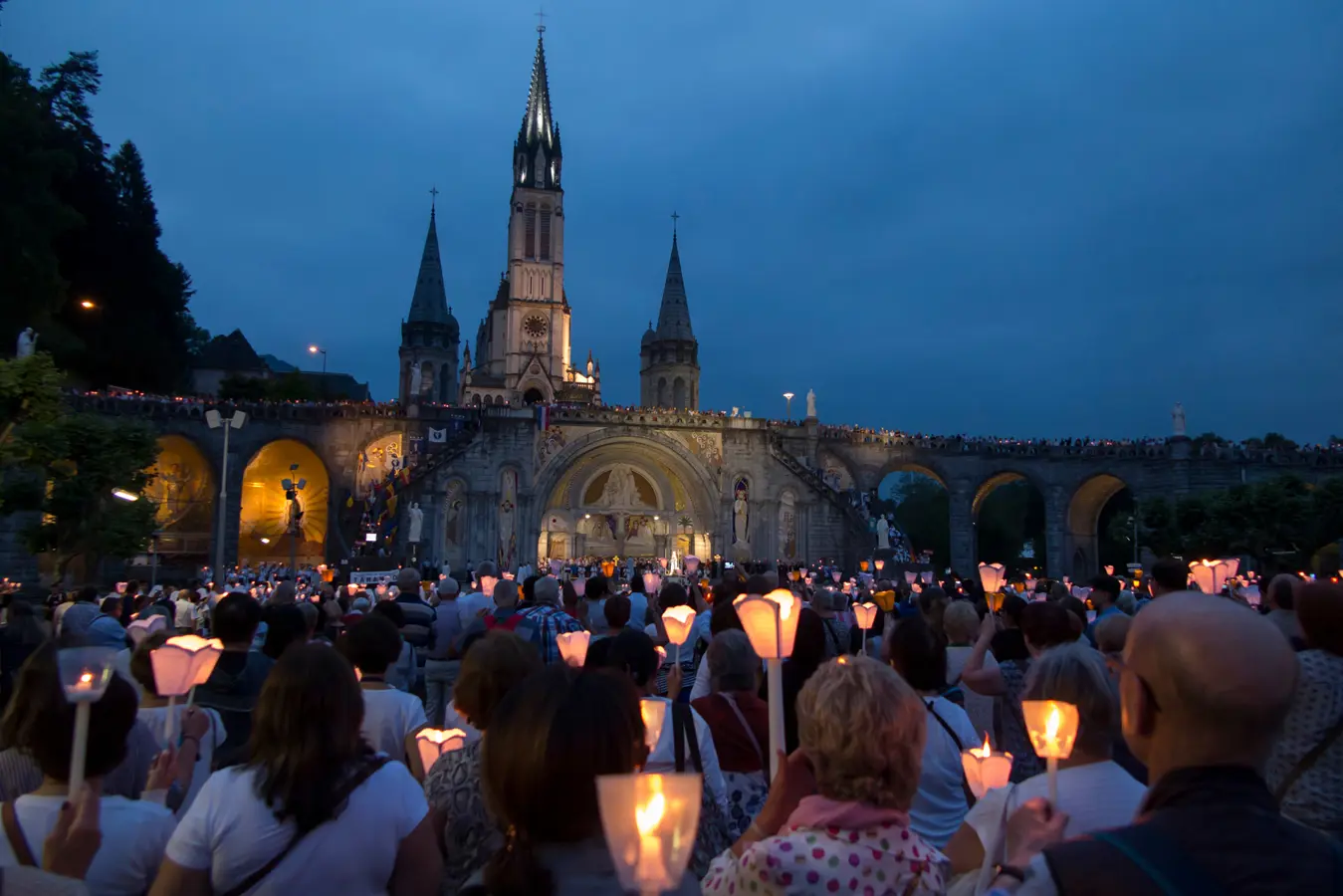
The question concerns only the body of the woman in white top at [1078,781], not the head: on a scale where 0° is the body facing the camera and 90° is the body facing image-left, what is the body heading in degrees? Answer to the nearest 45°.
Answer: approximately 135°

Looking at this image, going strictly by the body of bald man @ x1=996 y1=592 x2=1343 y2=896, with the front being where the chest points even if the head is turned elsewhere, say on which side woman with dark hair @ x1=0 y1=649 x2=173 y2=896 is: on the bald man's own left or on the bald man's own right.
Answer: on the bald man's own left

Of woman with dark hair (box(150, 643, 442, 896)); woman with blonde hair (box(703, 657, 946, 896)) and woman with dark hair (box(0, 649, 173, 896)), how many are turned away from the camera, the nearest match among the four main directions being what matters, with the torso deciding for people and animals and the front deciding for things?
3

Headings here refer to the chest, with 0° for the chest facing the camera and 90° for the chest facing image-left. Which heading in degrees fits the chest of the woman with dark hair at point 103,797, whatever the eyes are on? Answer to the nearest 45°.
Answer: approximately 180°

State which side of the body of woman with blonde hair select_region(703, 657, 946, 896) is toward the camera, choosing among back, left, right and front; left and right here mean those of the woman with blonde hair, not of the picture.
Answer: back

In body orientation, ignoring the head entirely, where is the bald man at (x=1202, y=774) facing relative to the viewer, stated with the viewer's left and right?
facing away from the viewer and to the left of the viewer

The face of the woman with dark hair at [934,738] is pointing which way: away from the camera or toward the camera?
away from the camera

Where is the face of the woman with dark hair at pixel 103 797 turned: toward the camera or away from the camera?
away from the camera

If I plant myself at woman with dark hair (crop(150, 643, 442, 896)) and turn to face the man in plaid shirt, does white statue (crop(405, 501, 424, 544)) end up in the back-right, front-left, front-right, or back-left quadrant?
front-left

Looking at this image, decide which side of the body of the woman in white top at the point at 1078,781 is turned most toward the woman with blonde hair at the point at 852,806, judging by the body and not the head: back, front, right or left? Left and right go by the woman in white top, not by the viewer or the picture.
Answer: left

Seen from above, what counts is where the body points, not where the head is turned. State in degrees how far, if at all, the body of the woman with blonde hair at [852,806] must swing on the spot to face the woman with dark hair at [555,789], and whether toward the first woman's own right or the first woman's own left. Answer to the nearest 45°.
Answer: approximately 135° to the first woman's own left

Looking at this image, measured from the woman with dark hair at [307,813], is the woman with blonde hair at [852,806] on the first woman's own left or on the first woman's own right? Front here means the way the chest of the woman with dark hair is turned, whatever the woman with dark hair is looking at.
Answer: on the first woman's own right

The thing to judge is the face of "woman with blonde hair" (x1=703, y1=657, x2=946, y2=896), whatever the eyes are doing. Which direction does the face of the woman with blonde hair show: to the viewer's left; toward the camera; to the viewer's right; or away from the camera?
away from the camera

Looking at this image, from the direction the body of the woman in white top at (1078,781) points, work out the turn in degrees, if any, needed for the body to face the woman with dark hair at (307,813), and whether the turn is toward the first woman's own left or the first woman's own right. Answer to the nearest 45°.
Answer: approximately 90° to the first woman's own left

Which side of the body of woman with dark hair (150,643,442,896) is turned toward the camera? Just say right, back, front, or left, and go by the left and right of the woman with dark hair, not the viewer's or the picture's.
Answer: back

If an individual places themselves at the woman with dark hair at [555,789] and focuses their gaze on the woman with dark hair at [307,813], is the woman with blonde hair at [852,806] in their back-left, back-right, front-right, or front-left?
back-right

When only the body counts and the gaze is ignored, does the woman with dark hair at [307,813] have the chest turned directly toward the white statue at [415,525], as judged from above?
yes
